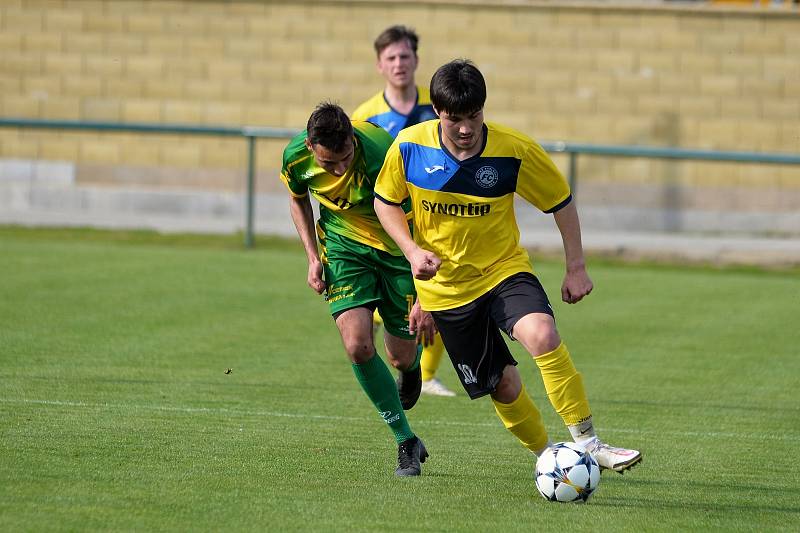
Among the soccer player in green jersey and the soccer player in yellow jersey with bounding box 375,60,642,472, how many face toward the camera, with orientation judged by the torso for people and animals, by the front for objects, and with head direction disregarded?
2

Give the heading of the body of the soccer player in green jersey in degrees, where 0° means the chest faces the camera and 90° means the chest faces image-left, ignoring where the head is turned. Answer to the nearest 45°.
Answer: approximately 0°

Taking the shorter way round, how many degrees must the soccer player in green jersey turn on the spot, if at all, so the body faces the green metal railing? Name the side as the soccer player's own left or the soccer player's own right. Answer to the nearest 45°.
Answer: approximately 180°

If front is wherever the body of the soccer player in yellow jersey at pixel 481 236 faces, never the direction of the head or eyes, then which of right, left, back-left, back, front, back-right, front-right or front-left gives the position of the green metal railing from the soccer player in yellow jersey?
back

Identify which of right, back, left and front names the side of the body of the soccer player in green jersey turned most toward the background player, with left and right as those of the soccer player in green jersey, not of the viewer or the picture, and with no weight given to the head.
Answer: back

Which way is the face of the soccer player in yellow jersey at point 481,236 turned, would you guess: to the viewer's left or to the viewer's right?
to the viewer's right

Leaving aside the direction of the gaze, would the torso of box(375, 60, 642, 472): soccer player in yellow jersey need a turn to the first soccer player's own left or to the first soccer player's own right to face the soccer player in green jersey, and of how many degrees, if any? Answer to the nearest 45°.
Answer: approximately 135° to the first soccer player's own right

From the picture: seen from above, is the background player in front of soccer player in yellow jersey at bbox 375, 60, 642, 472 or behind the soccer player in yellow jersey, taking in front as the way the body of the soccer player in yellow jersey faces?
behind

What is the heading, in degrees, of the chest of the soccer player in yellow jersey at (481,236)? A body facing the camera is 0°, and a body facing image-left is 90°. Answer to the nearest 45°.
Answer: approximately 0°
